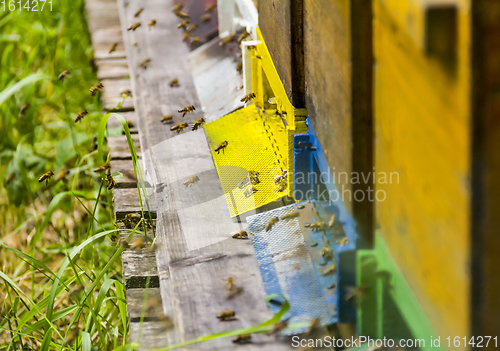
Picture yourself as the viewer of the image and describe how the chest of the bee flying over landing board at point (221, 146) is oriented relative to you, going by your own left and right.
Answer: facing away from the viewer and to the right of the viewer

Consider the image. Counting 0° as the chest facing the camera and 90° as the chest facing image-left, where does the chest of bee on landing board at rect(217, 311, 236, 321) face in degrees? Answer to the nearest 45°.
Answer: approximately 270°

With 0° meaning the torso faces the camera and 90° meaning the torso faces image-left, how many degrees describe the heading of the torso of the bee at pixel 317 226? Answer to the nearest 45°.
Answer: approximately 270°

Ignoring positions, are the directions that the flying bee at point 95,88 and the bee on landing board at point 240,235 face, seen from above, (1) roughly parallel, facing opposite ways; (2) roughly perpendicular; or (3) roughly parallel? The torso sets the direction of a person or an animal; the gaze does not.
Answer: roughly parallel
